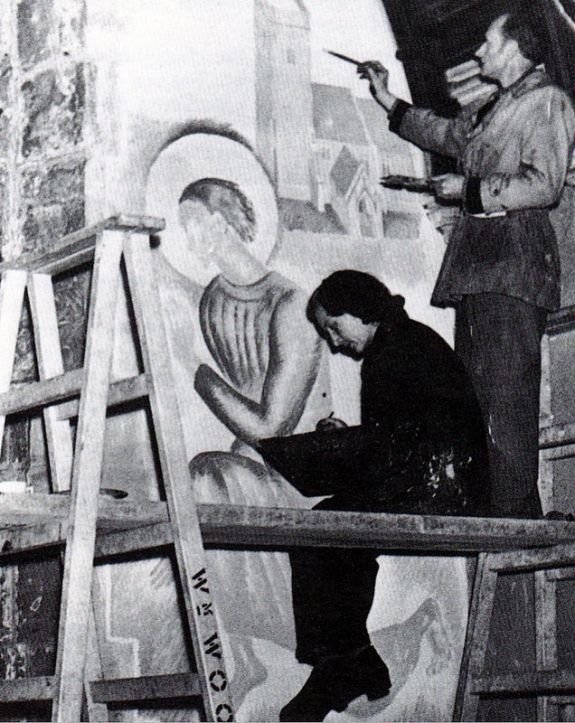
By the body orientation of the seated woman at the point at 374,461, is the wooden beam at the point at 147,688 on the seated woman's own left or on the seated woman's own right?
on the seated woman's own left

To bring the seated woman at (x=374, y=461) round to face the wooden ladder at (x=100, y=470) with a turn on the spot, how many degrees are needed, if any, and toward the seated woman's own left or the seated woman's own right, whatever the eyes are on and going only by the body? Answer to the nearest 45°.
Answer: approximately 45° to the seated woman's own left

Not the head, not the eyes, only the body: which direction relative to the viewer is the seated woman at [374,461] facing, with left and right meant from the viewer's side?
facing to the left of the viewer
